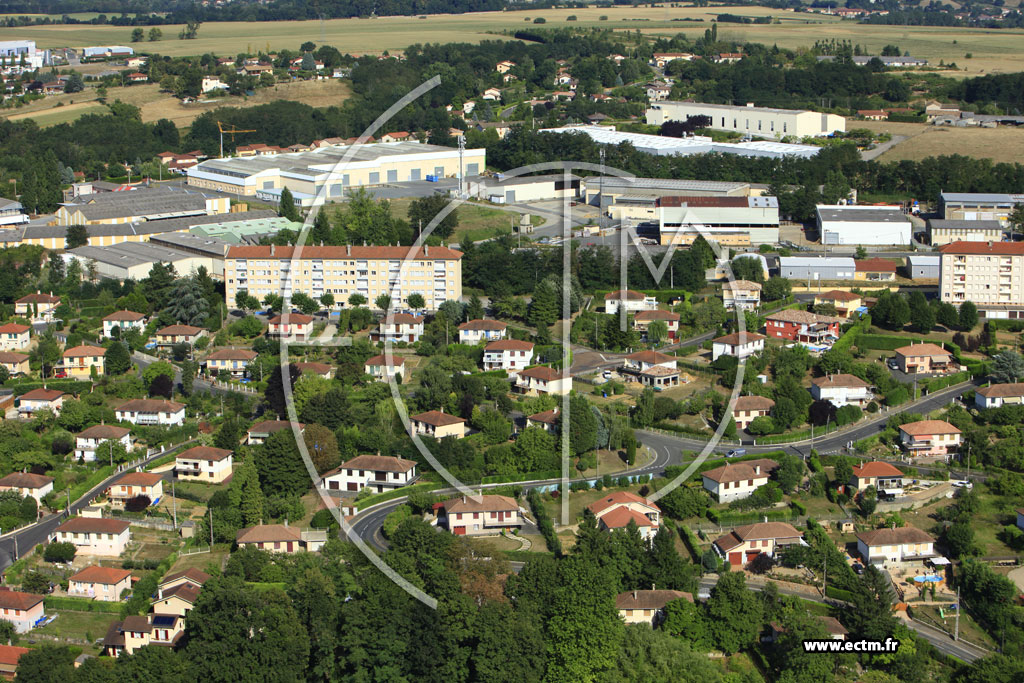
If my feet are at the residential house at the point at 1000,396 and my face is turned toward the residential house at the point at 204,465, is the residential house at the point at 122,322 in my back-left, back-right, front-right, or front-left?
front-right

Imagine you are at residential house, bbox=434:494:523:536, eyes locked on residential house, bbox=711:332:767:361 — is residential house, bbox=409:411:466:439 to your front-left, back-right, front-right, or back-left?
front-left

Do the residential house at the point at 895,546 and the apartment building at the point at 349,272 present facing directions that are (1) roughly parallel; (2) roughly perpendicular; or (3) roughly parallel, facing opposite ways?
roughly parallel

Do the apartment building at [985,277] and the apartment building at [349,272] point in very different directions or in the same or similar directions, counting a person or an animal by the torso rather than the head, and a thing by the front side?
same or similar directions

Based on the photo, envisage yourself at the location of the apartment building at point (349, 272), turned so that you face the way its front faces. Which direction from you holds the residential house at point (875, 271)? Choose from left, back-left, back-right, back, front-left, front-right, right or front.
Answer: left

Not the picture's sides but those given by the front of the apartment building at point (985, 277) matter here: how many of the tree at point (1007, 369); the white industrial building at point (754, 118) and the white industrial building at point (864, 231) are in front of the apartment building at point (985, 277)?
1

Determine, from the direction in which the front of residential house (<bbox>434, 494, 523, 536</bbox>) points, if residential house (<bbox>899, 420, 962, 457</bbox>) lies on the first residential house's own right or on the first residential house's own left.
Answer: on the first residential house's own left

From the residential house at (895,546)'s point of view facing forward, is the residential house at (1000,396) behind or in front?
behind

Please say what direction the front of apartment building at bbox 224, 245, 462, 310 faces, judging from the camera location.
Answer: facing the viewer

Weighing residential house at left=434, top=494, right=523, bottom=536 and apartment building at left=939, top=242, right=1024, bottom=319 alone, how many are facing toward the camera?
2

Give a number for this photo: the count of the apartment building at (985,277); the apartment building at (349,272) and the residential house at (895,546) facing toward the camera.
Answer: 3

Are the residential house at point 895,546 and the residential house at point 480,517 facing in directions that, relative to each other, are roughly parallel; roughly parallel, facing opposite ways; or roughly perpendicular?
roughly parallel

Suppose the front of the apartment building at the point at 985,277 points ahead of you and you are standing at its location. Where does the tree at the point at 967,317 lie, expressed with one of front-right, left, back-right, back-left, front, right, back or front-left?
front

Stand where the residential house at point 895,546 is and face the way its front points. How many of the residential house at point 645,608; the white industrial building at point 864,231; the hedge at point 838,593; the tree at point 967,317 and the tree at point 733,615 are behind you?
2

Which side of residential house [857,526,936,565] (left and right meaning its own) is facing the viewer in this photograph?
front

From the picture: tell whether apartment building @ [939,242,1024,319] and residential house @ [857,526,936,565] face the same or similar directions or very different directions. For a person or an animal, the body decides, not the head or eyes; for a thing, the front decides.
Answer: same or similar directions
